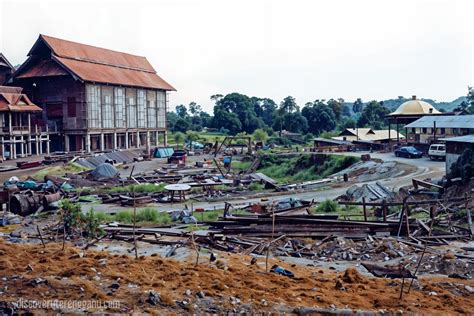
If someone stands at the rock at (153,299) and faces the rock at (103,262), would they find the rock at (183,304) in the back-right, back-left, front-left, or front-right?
back-right

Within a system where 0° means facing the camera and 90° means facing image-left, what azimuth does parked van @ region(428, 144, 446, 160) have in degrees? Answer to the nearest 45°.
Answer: approximately 180°
